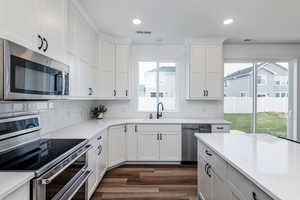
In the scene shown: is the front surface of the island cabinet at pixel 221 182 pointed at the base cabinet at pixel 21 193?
yes

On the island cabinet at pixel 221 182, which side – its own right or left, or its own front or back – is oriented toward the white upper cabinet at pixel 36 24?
front

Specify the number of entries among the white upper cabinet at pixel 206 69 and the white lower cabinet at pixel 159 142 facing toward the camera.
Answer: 2

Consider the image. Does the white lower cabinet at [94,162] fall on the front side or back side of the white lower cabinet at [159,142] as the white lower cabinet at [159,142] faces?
on the front side

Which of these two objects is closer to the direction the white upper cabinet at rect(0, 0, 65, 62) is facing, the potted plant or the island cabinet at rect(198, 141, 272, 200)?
the island cabinet

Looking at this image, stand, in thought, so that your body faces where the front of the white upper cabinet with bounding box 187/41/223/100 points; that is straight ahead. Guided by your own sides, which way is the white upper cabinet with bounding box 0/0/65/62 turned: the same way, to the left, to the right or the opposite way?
to the left

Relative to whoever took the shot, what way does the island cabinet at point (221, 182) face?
facing the viewer and to the left of the viewer

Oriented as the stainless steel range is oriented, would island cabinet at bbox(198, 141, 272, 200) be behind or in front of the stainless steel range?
in front

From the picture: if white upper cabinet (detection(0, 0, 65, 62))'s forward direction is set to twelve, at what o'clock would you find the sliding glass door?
The sliding glass door is roughly at 10 o'clock from the white upper cabinet.

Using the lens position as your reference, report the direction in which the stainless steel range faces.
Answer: facing the viewer and to the right of the viewer

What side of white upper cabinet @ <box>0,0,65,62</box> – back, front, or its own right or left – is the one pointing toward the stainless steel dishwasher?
left

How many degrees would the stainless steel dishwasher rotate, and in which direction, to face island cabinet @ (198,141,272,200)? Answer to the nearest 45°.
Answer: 0° — it already faces it

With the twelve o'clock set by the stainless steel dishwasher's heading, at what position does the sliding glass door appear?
The sliding glass door is roughly at 8 o'clock from the stainless steel dishwasher.
